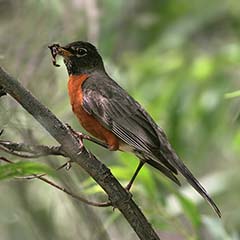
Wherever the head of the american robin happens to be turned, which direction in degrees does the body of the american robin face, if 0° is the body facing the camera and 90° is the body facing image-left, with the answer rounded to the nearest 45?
approximately 90°

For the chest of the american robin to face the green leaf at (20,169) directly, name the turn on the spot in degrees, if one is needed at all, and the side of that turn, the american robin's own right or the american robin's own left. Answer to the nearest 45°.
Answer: approximately 45° to the american robin's own left
